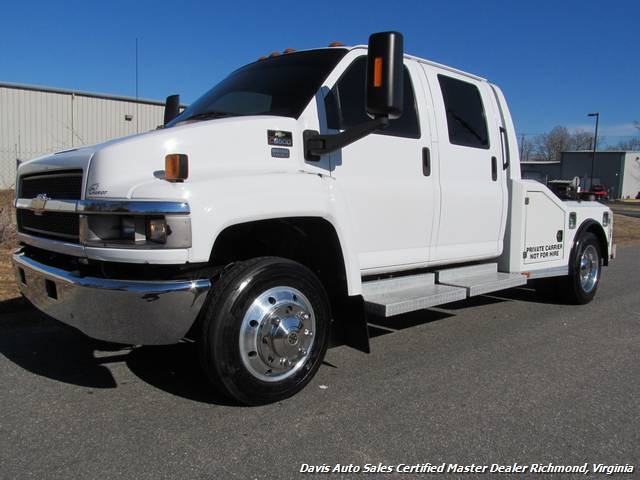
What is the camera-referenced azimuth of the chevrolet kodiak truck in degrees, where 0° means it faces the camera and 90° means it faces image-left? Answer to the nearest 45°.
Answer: approximately 45°

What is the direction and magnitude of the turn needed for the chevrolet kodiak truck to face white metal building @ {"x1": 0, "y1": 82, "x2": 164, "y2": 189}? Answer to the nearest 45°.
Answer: approximately 90° to its right
